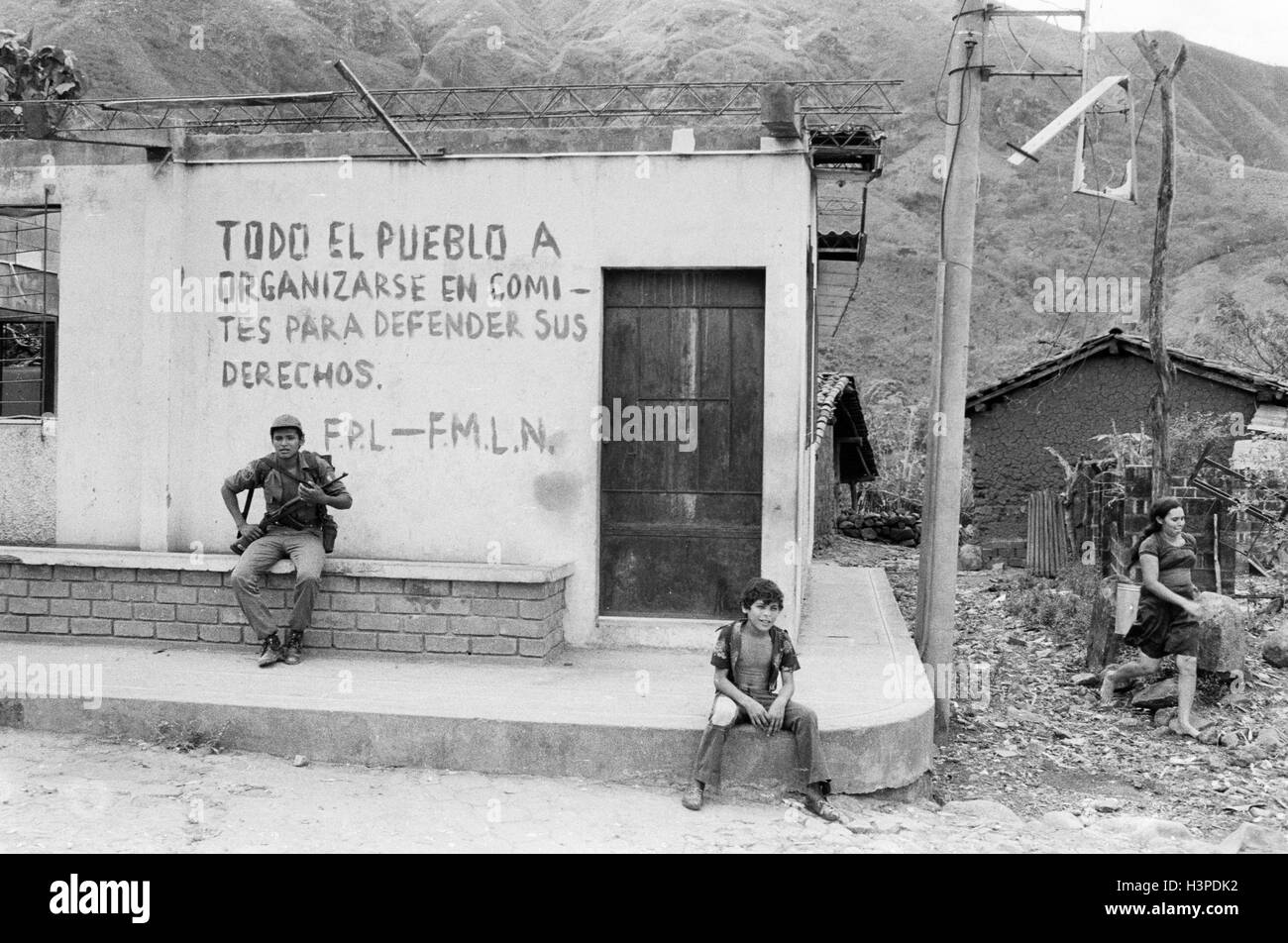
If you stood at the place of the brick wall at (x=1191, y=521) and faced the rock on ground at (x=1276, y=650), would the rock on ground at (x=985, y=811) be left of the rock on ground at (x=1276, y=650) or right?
right

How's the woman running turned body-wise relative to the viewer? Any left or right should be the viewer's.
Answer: facing the viewer and to the right of the viewer

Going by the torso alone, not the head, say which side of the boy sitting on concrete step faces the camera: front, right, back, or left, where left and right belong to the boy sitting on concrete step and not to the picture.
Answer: front

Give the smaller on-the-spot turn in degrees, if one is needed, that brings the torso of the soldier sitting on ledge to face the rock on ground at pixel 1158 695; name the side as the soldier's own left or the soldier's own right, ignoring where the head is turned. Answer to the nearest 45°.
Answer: approximately 90° to the soldier's own left

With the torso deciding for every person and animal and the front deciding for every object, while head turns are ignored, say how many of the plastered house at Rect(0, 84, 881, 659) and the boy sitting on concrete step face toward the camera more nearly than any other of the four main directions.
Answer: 2

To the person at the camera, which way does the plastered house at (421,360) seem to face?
facing the viewer

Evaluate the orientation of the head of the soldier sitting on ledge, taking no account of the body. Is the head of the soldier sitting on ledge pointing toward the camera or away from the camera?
toward the camera

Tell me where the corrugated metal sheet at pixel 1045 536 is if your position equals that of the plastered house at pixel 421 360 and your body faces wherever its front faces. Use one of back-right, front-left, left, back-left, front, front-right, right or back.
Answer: back-left

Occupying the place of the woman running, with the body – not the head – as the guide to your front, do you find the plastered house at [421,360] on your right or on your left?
on your right

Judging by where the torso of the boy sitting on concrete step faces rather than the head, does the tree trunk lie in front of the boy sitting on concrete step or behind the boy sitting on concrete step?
behind

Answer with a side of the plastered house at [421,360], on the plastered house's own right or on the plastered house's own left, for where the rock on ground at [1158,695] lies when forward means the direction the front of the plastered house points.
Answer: on the plastered house's own left
